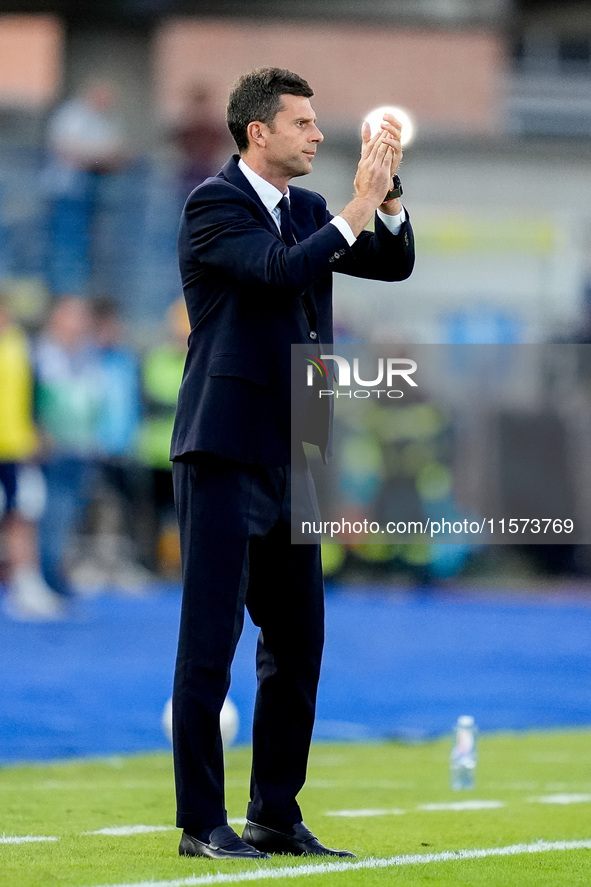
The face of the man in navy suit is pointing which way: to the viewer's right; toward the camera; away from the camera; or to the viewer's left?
to the viewer's right

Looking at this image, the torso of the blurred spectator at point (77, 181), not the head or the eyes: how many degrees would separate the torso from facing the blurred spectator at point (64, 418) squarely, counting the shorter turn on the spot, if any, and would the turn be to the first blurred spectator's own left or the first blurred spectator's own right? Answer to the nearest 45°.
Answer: approximately 45° to the first blurred spectator's own right

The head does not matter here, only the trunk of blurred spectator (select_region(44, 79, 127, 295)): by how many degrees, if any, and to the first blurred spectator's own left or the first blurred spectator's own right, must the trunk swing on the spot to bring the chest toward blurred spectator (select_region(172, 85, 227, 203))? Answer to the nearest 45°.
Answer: approximately 45° to the first blurred spectator's own left

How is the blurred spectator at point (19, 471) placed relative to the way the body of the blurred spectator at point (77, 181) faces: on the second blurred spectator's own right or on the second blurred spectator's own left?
on the second blurred spectator's own right

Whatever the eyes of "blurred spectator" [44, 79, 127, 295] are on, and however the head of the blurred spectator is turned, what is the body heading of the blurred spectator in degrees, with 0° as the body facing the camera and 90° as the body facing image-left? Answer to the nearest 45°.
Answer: approximately 315°
